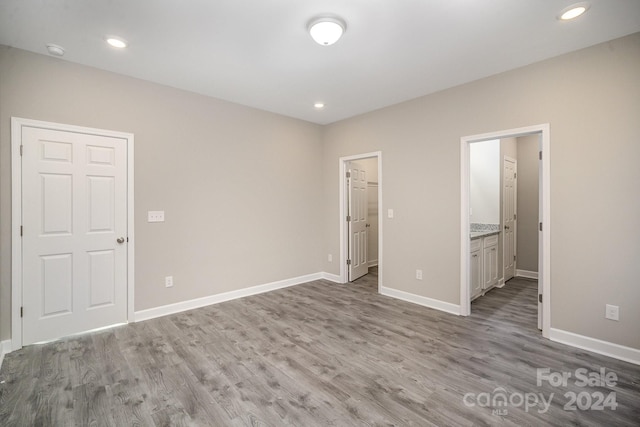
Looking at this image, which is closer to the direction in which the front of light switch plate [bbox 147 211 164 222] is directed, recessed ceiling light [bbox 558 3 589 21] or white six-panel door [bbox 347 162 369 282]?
the recessed ceiling light

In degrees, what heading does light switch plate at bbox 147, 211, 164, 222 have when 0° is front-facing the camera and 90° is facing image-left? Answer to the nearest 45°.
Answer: approximately 0°

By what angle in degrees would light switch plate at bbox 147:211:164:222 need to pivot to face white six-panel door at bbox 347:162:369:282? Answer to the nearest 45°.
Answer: approximately 90° to its left

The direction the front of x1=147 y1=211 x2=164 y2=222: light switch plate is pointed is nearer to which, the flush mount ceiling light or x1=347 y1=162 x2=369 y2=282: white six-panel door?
the flush mount ceiling light

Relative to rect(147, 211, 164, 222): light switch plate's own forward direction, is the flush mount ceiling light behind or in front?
in front

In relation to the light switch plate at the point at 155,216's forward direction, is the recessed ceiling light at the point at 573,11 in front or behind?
in front

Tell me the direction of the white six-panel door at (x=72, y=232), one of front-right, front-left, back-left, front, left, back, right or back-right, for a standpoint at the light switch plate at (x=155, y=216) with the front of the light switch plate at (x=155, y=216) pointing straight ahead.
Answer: right

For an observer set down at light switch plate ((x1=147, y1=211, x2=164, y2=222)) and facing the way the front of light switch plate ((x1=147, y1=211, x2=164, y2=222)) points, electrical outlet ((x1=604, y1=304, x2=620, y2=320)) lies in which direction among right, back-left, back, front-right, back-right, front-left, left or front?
front-left

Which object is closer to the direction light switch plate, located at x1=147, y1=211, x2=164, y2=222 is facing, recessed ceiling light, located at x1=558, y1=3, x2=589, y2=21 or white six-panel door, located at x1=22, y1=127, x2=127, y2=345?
the recessed ceiling light
